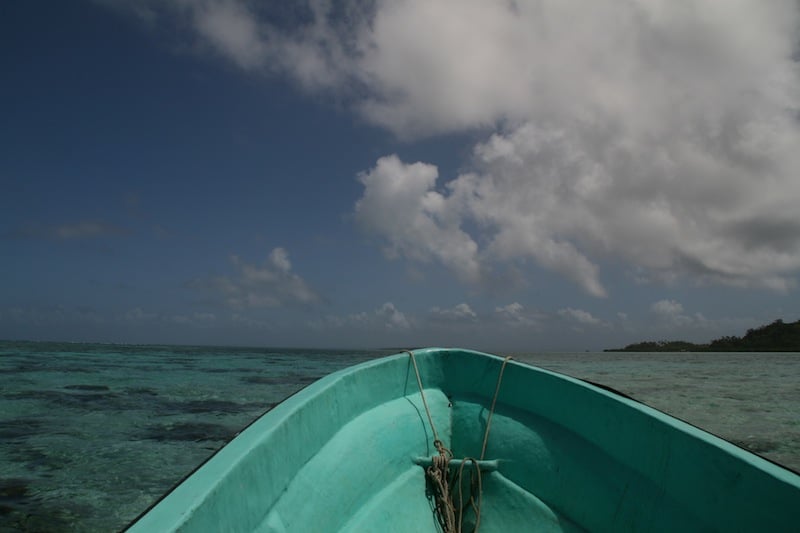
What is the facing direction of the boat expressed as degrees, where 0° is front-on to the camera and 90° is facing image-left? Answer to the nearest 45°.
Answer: approximately 180°
